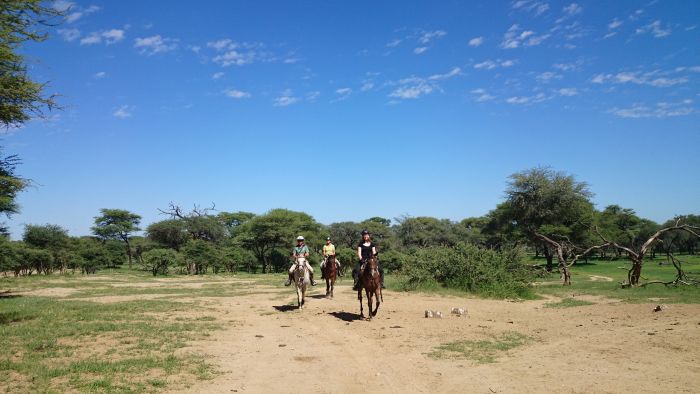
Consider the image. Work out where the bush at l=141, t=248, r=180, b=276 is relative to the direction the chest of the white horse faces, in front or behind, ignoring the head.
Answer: behind

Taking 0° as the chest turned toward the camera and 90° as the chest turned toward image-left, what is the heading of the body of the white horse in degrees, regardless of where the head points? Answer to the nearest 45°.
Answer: approximately 0°

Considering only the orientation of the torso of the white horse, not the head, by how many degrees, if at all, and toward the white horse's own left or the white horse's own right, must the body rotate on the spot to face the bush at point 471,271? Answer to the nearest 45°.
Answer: approximately 135° to the white horse's own left

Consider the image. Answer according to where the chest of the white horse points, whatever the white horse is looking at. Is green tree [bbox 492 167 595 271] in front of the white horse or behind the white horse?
behind
